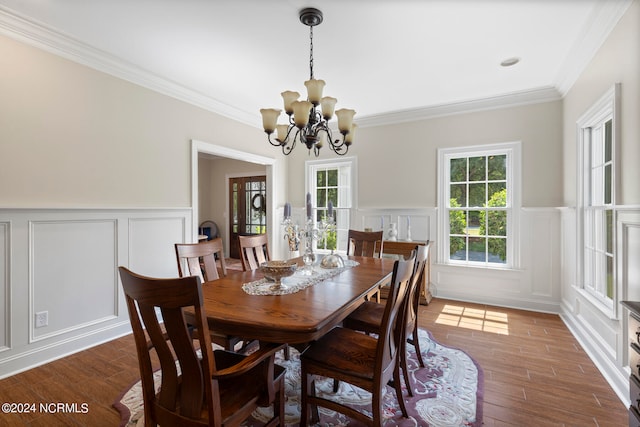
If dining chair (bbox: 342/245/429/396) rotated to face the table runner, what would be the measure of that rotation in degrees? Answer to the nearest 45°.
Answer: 0° — it already faces it

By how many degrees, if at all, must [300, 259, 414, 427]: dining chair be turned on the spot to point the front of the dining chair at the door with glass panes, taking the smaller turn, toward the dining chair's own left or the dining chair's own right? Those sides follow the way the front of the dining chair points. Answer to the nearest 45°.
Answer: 0° — it already faces it

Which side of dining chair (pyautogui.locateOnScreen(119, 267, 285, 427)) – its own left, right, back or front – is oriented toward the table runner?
front

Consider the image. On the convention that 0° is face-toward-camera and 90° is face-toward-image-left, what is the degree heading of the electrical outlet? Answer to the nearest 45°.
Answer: approximately 315°

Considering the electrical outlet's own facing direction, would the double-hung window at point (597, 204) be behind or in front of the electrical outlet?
in front

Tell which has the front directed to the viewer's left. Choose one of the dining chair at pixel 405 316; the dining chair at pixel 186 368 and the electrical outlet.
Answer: the dining chair at pixel 405 316

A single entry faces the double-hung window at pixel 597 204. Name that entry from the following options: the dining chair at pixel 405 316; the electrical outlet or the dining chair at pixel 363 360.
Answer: the electrical outlet

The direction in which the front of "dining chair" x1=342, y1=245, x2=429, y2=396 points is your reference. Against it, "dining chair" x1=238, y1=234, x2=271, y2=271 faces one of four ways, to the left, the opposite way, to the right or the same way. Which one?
the opposite way

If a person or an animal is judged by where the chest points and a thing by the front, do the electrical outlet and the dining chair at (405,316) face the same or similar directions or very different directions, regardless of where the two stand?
very different directions

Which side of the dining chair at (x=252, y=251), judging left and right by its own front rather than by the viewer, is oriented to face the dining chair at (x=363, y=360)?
front

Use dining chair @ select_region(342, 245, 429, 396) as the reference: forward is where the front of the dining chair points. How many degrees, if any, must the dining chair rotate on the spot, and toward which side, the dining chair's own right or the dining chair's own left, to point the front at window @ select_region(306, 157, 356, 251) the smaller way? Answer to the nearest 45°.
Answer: approximately 90° to the dining chair's own right

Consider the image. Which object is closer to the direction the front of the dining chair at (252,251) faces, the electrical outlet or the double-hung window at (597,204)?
the double-hung window

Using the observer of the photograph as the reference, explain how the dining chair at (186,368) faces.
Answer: facing away from the viewer and to the right of the viewer
